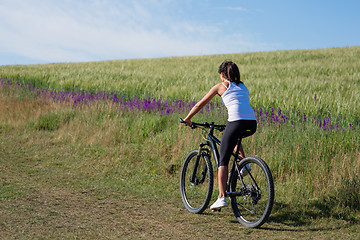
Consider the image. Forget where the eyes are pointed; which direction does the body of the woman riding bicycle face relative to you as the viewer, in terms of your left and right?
facing away from the viewer and to the left of the viewer

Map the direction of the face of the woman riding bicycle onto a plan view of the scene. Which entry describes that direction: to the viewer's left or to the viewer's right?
to the viewer's left

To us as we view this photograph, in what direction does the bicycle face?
facing away from the viewer and to the left of the viewer
